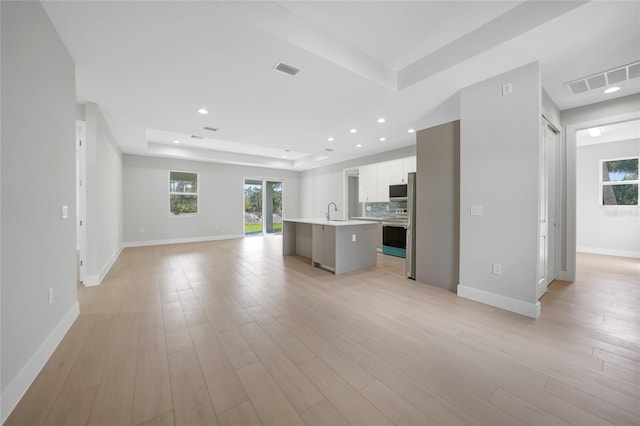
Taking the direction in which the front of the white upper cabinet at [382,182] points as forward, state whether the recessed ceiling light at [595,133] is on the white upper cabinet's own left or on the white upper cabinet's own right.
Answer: on the white upper cabinet's own left

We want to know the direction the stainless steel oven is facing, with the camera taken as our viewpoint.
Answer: facing the viewer and to the left of the viewer

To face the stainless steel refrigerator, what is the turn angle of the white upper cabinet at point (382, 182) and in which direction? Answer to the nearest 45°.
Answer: approximately 45° to its left

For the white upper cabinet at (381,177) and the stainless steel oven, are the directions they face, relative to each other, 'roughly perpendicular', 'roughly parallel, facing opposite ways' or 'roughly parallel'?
roughly parallel

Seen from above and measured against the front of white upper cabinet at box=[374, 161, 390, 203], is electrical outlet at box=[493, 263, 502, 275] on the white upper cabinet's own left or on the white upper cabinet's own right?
on the white upper cabinet's own left

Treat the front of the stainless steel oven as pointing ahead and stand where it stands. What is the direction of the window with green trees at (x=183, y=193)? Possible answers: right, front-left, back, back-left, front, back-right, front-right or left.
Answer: front-right

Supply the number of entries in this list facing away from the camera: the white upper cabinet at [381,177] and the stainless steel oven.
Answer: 0

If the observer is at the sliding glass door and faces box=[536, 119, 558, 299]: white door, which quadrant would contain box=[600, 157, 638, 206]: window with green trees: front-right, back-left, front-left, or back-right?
front-left

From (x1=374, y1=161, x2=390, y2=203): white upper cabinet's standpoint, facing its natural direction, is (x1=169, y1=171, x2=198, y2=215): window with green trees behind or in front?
in front
